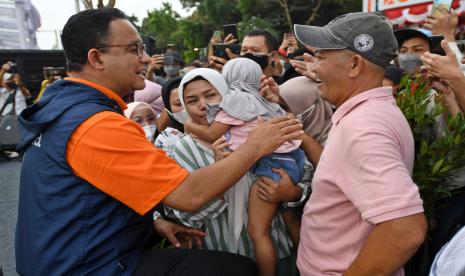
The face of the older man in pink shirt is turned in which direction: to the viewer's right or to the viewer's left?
to the viewer's left

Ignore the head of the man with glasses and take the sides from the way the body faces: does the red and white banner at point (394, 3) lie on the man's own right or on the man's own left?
on the man's own left

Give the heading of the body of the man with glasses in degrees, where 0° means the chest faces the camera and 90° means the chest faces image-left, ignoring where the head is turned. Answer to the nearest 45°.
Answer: approximately 270°

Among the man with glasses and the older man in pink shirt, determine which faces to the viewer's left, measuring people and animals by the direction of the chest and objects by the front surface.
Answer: the older man in pink shirt

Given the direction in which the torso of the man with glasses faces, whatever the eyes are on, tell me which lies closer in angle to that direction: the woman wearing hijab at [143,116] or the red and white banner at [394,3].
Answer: the red and white banner

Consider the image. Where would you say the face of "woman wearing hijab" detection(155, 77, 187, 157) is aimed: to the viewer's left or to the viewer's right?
to the viewer's right

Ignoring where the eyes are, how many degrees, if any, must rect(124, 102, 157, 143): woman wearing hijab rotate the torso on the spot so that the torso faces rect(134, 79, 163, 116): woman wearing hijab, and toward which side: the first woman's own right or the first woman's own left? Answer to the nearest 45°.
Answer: approximately 135° to the first woman's own left

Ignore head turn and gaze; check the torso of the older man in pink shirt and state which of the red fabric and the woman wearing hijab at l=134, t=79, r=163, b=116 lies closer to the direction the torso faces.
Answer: the woman wearing hijab

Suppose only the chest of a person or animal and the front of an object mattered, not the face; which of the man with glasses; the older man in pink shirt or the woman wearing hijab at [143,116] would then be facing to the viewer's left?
the older man in pink shirt

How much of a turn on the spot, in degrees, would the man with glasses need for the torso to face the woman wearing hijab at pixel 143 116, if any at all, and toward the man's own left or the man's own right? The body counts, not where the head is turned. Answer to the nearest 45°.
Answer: approximately 90° to the man's own left

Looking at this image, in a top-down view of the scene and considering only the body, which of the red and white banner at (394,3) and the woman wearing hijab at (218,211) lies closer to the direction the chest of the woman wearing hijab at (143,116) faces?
the woman wearing hijab

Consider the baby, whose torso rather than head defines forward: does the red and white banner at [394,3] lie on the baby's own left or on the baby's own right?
on the baby's own right
